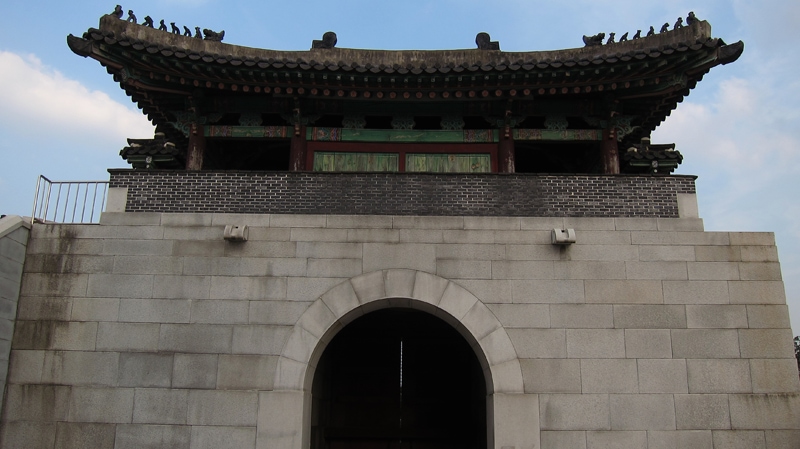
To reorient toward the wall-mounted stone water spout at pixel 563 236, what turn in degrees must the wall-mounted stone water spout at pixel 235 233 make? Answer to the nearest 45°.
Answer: approximately 90° to its left

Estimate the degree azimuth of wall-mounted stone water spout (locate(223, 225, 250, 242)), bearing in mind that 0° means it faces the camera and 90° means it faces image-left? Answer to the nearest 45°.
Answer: approximately 0°
